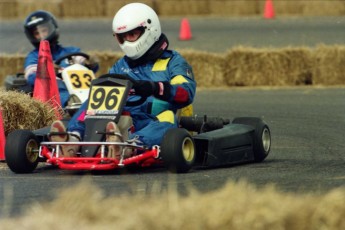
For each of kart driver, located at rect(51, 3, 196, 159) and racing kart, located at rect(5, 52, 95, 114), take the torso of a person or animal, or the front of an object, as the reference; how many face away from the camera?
0

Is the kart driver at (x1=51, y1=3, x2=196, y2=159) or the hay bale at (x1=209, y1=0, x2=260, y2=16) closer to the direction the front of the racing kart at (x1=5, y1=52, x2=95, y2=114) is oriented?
the kart driver

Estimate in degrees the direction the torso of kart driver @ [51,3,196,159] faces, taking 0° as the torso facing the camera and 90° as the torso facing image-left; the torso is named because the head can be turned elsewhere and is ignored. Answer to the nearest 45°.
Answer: approximately 45°

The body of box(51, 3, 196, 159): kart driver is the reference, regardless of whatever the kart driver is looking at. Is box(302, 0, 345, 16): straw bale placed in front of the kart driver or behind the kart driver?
behind

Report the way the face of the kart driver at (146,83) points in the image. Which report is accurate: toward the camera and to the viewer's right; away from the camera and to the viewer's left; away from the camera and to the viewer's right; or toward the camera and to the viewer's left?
toward the camera and to the viewer's left

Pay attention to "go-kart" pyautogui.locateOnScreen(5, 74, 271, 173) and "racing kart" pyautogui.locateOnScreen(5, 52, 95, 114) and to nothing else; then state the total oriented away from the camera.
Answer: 0

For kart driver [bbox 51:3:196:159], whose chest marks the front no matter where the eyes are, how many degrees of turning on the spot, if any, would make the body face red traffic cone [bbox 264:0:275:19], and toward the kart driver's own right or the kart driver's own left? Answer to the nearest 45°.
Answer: approximately 135° to the kart driver's own right

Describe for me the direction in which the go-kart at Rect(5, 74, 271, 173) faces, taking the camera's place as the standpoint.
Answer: facing the viewer and to the left of the viewer

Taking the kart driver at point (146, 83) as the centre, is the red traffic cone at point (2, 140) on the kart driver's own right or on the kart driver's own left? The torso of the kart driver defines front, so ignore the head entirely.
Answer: on the kart driver's own right

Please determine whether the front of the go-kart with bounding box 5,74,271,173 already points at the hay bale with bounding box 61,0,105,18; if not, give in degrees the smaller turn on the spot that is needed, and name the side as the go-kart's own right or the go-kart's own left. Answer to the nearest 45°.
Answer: approximately 135° to the go-kart's own right
